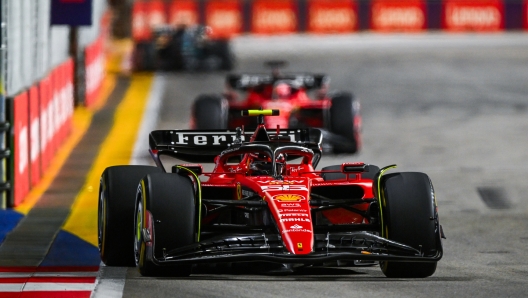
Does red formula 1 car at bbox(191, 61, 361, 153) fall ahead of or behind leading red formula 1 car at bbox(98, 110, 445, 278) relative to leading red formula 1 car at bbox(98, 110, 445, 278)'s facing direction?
behind

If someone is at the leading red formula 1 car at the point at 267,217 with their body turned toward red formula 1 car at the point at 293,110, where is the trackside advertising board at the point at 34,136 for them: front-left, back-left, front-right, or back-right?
front-left

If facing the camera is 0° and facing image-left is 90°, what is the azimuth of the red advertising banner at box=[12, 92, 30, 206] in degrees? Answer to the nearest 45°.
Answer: approximately 315°

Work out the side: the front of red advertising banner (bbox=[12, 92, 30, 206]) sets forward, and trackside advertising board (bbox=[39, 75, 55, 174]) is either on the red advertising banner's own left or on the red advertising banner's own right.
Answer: on the red advertising banner's own left

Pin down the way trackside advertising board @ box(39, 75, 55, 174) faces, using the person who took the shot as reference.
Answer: facing the viewer and to the right of the viewer

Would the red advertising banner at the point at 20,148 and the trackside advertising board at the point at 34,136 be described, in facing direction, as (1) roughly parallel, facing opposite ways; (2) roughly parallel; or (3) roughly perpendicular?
roughly parallel

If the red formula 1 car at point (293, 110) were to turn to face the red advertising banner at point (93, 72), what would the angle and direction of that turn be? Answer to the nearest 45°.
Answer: approximately 135° to its right

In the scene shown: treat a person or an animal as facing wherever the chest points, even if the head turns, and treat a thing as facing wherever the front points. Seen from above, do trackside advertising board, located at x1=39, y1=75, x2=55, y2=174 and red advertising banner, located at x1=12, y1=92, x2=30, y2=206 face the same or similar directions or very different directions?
same or similar directions

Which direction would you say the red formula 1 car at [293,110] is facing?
toward the camera

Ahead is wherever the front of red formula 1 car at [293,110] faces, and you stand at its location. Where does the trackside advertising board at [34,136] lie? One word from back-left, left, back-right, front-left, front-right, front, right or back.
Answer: front-right

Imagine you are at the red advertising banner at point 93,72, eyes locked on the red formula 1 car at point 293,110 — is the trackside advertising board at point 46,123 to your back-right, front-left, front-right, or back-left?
front-right

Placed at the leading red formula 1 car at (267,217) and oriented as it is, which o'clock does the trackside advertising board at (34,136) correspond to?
The trackside advertising board is roughly at 5 o'clock from the leading red formula 1 car.

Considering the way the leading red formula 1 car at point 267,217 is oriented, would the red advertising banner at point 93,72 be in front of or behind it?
behind

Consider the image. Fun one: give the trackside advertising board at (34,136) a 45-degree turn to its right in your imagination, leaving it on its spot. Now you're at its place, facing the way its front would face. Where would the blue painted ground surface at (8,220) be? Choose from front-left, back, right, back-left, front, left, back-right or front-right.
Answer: front

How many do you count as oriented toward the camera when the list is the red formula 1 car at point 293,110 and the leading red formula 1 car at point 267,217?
2

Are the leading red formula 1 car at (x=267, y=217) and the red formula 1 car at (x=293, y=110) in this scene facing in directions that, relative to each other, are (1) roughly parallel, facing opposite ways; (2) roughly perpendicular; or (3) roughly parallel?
roughly parallel

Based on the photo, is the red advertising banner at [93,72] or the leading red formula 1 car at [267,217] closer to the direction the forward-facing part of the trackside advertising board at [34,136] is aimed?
the leading red formula 1 car

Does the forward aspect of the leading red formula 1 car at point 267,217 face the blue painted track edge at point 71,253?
no

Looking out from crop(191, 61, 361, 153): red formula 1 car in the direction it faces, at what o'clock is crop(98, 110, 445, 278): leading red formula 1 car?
crop(98, 110, 445, 278): leading red formula 1 car is roughly at 12 o'clock from crop(191, 61, 361, 153): red formula 1 car.
